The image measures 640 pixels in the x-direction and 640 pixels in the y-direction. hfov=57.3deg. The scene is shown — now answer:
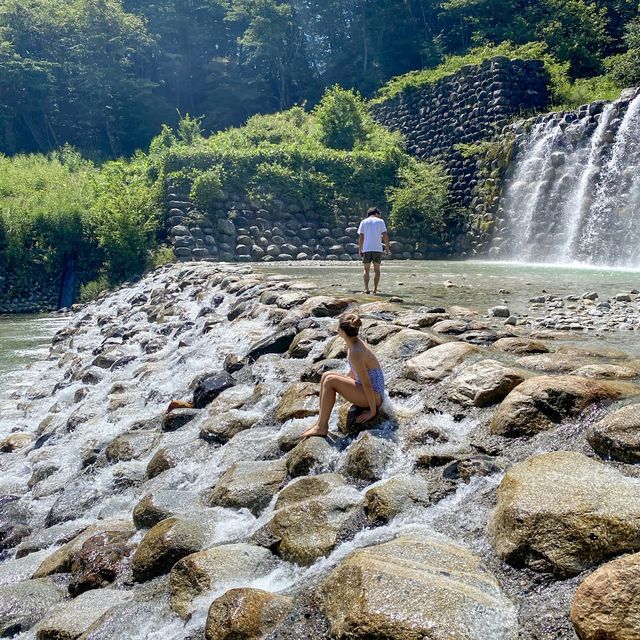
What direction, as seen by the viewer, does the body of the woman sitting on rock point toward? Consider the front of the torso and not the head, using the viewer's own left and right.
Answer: facing to the left of the viewer

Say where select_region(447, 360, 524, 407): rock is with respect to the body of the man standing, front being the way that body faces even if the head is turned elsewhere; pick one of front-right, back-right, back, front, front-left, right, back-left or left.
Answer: back

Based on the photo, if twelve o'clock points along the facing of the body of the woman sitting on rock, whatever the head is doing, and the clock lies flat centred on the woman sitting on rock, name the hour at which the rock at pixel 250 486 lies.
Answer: The rock is roughly at 11 o'clock from the woman sitting on rock.

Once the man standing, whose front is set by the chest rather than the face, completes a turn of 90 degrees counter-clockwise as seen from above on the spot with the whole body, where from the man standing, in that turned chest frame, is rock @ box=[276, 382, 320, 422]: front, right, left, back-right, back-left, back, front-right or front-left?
left

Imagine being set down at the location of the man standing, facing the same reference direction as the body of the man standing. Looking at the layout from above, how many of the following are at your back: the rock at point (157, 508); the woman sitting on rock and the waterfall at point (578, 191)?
2

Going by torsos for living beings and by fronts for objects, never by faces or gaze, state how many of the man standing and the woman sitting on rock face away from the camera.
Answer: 1

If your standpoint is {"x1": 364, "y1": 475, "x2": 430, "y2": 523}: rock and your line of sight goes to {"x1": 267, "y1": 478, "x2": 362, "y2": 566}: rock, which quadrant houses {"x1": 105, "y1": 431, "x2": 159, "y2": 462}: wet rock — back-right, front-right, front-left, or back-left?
front-right

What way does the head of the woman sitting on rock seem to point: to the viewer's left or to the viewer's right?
to the viewer's left

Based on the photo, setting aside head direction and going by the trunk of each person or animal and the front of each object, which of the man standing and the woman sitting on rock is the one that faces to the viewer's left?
the woman sitting on rock

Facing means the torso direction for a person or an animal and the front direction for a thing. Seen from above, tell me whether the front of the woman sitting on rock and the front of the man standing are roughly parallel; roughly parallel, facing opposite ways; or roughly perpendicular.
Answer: roughly perpendicular

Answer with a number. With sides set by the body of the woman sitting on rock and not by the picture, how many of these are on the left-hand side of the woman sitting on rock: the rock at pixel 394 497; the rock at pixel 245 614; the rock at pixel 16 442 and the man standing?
2
